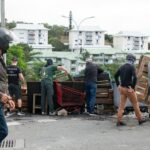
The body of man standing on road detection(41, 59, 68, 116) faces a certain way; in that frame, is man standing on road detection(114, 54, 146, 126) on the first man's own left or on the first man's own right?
on the first man's own right

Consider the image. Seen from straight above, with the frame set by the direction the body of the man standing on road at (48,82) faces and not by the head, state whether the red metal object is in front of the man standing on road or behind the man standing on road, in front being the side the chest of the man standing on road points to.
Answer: in front

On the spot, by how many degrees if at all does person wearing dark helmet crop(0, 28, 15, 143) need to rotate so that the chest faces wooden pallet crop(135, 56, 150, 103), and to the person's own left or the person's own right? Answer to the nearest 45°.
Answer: approximately 45° to the person's own left

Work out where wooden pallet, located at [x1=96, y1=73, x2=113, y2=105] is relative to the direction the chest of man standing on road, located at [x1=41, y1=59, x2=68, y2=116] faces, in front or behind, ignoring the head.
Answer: in front

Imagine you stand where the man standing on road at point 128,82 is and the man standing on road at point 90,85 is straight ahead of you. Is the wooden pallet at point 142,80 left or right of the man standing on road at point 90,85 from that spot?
right

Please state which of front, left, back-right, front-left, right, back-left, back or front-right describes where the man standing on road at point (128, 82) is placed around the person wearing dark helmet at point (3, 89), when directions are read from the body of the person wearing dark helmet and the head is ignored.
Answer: front-left

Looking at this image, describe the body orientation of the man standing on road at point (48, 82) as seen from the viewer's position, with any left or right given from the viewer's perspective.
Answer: facing away from the viewer and to the right of the viewer

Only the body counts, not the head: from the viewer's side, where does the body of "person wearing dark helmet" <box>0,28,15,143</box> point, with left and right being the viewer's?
facing to the right of the viewer
